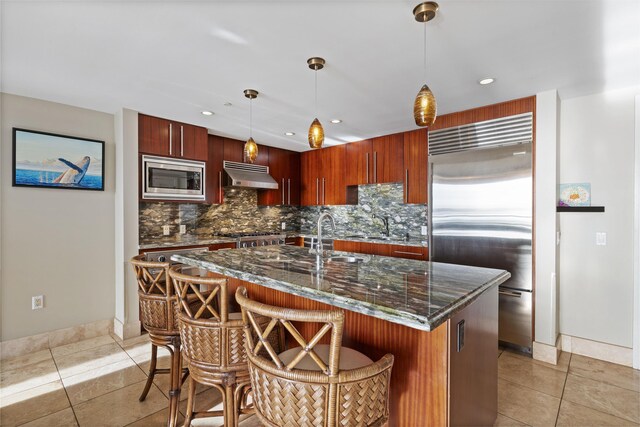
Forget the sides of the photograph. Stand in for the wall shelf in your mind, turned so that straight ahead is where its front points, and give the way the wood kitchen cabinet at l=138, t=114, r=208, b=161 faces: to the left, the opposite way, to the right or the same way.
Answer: to the left

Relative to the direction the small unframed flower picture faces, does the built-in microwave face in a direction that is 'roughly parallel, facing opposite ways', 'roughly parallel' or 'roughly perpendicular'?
roughly perpendicular

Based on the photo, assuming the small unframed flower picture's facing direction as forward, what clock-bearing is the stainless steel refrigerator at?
The stainless steel refrigerator is roughly at 2 o'clock from the small unframed flower picture.

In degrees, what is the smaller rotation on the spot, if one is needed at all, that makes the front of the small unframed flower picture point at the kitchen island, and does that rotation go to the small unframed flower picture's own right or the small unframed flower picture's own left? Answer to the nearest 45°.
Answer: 0° — it already faces it

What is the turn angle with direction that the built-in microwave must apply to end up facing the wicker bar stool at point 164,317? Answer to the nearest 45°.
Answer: approximately 45° to its right

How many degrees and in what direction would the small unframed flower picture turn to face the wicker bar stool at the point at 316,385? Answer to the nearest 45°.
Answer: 0° — it already faces it

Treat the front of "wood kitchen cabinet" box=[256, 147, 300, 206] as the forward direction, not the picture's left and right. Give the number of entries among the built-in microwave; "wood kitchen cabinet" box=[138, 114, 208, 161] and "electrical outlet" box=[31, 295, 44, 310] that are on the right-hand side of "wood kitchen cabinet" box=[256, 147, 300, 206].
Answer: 3

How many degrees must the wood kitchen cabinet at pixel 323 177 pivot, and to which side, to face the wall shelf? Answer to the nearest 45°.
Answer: approximately 90° to its left

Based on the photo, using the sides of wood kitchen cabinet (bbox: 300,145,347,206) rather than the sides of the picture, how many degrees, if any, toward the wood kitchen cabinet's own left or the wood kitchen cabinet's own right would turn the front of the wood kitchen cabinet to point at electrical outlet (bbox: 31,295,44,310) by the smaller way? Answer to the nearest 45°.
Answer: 0° — it already faces it

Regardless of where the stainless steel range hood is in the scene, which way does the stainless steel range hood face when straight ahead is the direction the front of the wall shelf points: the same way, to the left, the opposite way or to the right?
to the left
